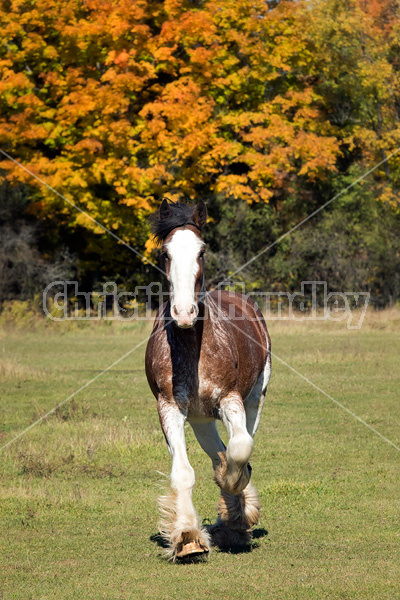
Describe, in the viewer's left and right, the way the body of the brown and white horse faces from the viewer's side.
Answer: facing the viewer
